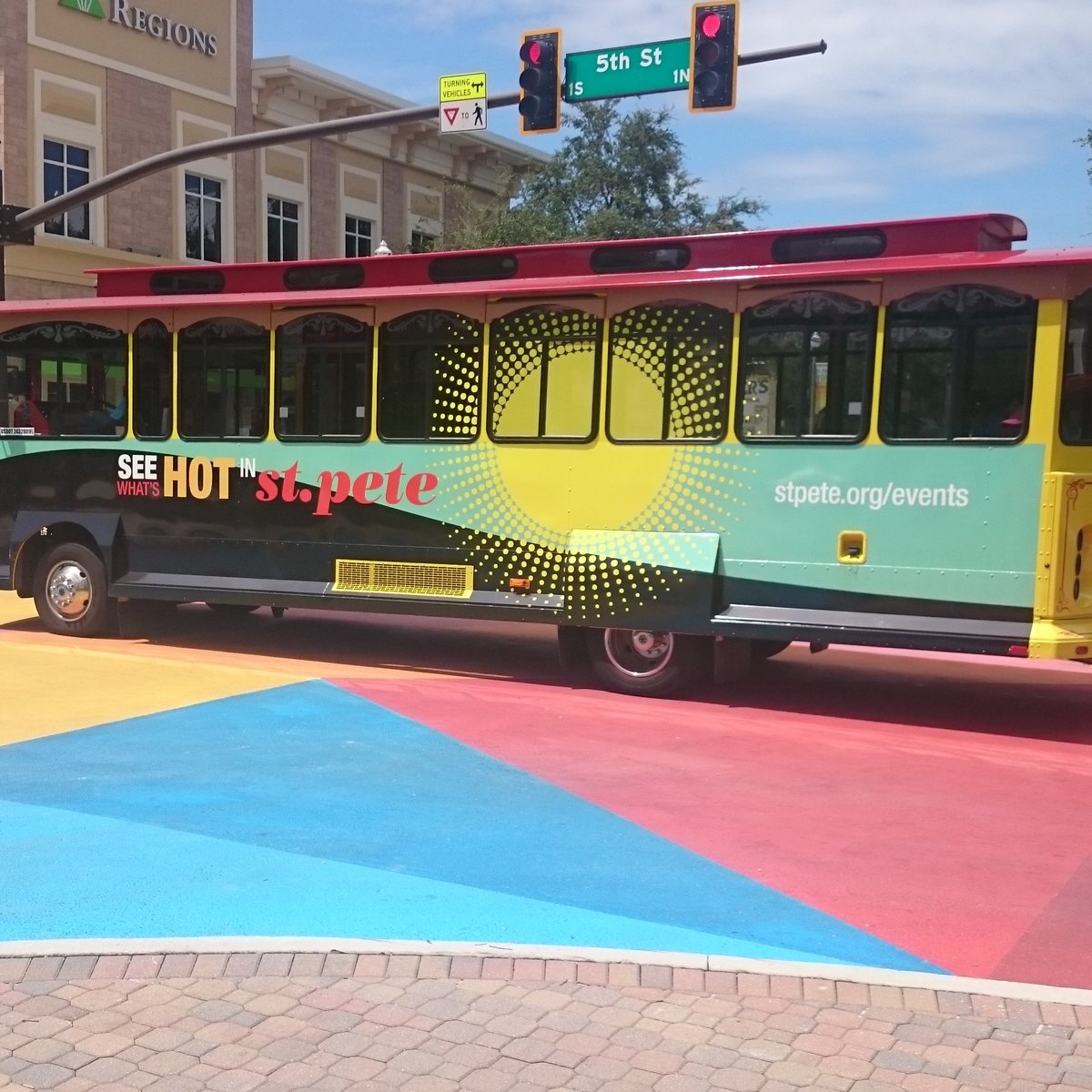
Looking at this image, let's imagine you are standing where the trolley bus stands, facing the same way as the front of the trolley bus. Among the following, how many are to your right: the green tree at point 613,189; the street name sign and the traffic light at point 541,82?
3

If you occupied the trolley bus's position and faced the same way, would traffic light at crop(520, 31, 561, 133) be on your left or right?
on your right

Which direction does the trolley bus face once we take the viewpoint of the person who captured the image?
facing to the left of the viewer

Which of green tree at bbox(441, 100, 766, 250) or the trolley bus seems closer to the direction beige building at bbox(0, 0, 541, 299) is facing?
the trolley bus

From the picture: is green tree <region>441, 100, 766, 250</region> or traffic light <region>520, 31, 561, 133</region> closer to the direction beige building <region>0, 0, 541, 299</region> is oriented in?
the traffic light

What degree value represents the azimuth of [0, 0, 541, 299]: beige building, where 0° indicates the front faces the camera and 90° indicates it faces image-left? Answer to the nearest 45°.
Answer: approximately 315°

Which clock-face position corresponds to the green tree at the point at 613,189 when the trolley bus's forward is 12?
The green tree is roughly at 3 o'clock from the trolley bus.

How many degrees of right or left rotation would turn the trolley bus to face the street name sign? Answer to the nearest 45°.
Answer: approximately 90° to its right

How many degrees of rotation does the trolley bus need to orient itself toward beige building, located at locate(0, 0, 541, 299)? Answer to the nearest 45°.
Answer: approximately 45° to its right

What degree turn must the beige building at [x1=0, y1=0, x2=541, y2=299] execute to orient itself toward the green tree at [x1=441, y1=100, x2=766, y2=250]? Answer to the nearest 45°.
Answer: approximately 90° to its left

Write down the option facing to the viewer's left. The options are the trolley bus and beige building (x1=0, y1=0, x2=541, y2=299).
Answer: the trolley bus

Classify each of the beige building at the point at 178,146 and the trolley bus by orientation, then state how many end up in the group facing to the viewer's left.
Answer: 1
